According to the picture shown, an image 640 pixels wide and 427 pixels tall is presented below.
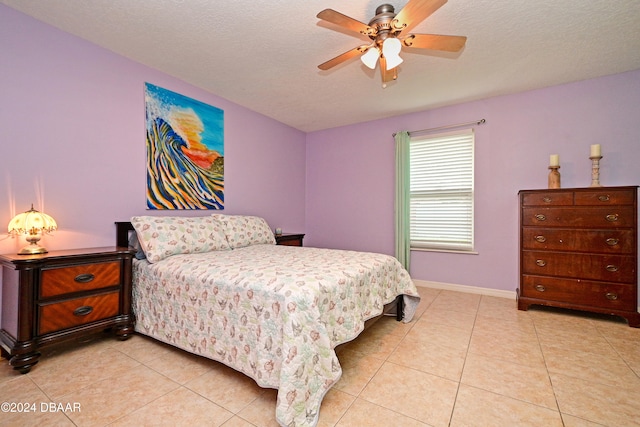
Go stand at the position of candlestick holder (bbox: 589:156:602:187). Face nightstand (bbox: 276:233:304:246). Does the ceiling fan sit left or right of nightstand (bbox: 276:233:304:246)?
left

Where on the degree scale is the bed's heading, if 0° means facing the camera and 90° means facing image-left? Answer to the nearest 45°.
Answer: approximately 315°

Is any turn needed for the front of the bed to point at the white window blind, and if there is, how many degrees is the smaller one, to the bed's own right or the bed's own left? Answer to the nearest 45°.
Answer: approximately 90° to the bed's own left

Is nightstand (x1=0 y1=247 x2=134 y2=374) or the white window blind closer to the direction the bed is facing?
the white window blind

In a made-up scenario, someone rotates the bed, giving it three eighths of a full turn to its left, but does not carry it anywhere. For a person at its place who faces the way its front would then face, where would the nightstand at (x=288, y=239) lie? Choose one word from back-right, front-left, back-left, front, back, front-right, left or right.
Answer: front
